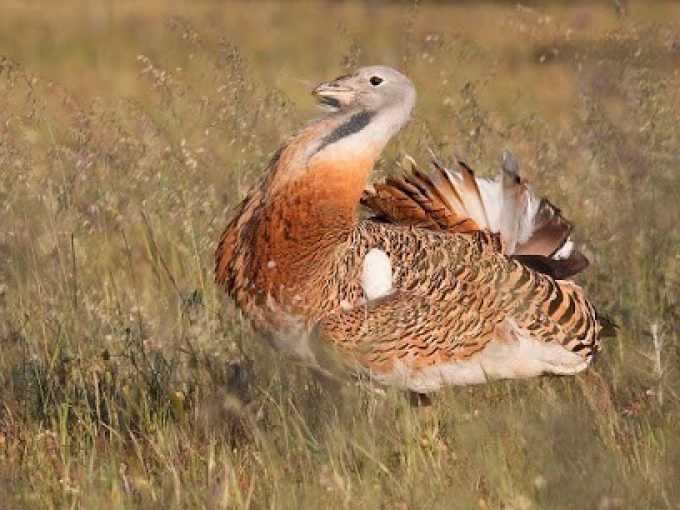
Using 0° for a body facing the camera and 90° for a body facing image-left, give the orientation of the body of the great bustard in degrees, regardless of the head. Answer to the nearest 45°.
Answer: approximately 90°
